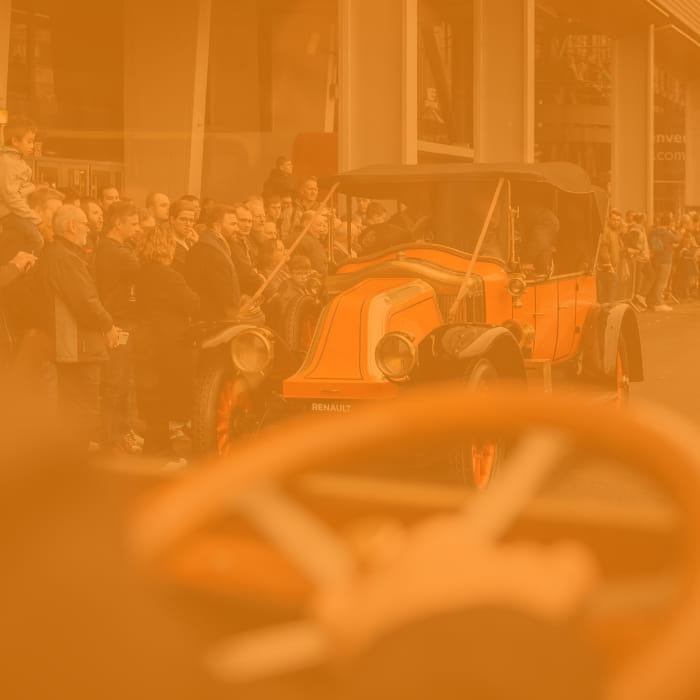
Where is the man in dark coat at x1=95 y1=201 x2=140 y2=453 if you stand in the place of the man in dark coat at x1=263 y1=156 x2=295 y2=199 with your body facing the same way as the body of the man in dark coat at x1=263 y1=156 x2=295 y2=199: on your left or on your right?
on your right

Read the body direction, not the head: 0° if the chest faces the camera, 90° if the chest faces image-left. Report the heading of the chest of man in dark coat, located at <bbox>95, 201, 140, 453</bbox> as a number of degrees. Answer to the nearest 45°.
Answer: approximately 270°

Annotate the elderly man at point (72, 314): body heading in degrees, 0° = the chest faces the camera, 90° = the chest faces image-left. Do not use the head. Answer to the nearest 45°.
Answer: approximately 270°

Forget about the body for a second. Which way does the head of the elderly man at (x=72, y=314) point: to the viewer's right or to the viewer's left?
to the viewer's right

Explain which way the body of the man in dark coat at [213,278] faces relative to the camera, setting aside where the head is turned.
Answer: to the viewer's right

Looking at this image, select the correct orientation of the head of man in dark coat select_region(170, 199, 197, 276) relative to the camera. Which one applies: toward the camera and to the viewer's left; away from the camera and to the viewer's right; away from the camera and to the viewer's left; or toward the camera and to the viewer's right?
toward the camera and to the viewer's right

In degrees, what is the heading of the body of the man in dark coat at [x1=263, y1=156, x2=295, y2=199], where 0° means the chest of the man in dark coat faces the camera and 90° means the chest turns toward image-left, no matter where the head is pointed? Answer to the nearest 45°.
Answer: approximately 315°

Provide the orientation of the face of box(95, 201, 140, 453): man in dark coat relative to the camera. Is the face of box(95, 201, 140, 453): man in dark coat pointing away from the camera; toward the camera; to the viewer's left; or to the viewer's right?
to the viewer's right

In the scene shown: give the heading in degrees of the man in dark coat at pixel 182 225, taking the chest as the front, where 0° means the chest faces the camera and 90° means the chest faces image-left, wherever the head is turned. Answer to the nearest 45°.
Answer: approximately 315°

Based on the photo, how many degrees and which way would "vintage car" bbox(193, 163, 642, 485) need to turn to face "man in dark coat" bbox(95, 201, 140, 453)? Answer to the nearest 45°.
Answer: approximately 45° to its right

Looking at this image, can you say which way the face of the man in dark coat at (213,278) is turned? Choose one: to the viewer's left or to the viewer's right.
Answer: to the viewer's right
